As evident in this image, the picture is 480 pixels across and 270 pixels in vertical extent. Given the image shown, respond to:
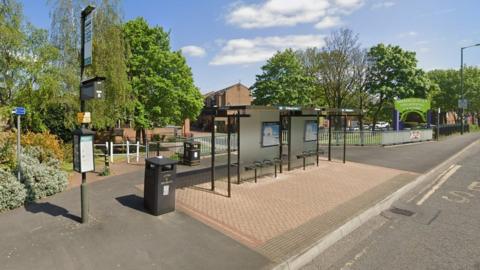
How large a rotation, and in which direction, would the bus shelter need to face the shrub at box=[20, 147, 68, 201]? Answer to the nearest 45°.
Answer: approximately 90° to its right

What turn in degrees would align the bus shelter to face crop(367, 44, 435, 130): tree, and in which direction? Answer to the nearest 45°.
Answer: approximately 90° to its left

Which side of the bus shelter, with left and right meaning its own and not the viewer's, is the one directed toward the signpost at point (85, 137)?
right

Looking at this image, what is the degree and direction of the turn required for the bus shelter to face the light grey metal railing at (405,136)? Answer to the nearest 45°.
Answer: approximately 90° to its left

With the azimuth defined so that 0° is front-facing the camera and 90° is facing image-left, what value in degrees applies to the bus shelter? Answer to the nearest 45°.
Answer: approximately 315°

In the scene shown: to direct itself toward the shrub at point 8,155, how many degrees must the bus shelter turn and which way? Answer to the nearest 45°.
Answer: approximately 135° to its right

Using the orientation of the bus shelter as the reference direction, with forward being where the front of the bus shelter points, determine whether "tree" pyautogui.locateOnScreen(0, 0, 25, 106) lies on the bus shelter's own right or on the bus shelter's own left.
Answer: on the bus shelter's own right

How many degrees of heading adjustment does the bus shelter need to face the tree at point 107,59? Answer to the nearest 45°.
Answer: approximately 180°

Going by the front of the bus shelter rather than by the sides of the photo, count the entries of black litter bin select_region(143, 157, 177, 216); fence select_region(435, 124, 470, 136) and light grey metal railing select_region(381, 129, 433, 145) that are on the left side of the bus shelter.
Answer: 2

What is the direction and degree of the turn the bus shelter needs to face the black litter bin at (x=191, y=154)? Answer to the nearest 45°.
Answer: approximately 180°
